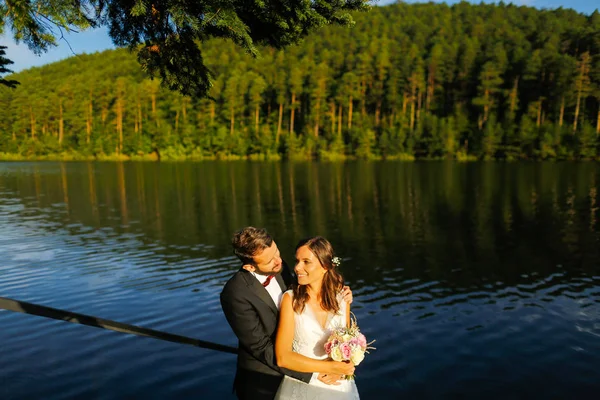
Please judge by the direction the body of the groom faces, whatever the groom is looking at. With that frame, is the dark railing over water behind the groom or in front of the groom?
behind

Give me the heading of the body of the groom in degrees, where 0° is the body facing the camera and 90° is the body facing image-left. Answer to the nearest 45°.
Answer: approximately 315°
